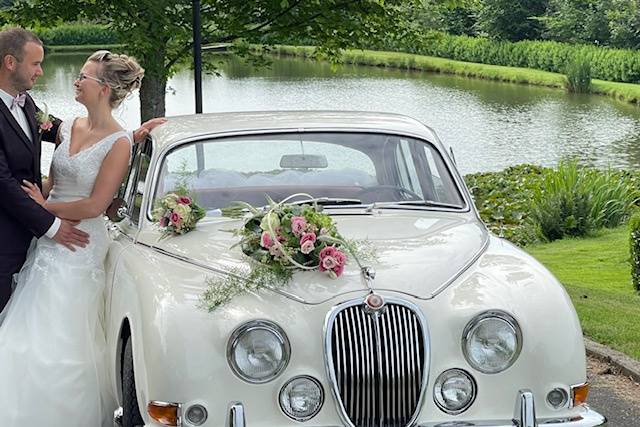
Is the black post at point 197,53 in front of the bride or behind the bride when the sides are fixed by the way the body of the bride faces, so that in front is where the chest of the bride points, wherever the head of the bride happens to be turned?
behind

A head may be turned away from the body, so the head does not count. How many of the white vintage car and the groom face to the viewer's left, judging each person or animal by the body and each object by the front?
0

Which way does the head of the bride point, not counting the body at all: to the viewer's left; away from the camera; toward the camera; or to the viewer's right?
to the viewer's left

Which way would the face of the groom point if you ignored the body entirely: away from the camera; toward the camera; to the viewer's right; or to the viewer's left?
to the viewer's right

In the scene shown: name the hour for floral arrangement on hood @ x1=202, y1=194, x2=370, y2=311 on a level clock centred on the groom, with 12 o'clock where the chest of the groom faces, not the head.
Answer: The floral arrangement on hood is roughly at 12 o'clock from the groom.

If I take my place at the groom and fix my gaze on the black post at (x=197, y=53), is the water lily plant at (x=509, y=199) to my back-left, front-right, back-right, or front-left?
front-right

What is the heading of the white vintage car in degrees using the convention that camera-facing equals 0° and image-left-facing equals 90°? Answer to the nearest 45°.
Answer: approximately 0°

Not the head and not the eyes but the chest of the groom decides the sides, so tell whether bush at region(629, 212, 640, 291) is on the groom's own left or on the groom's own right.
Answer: on the groom's own left

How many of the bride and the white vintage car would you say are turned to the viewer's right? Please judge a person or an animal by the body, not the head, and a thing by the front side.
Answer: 0

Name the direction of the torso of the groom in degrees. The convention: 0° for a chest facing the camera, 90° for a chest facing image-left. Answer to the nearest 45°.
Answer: approximately 315°

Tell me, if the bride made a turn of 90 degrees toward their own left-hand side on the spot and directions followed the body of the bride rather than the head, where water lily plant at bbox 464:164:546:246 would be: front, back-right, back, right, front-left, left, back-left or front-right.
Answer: left

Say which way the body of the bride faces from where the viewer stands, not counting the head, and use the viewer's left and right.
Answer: facing the viewer and to the left of the viewer

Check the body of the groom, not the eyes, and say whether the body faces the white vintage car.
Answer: yes
